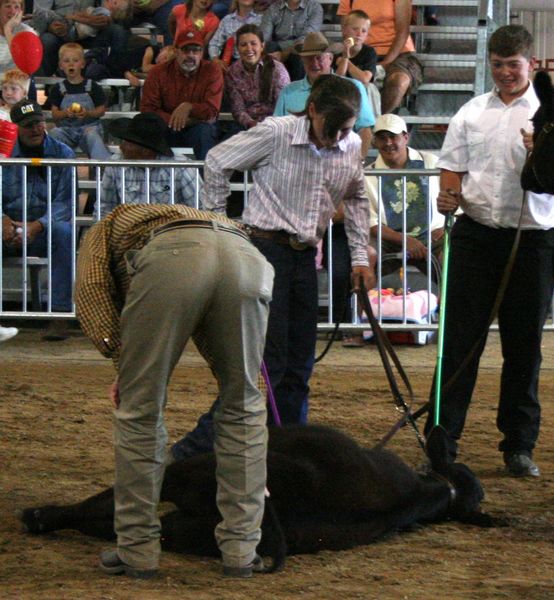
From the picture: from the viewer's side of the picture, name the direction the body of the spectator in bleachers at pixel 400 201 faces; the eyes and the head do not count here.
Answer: toward the camera

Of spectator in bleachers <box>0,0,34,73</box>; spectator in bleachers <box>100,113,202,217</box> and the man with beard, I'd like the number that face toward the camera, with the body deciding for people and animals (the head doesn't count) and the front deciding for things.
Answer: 3

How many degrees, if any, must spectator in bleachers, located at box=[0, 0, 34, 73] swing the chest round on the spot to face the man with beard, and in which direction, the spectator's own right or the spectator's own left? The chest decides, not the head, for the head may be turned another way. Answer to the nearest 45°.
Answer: approximately 45° to the spectator's own left

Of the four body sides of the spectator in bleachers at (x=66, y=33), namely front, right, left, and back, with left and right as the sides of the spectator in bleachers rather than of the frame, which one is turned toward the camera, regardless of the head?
front

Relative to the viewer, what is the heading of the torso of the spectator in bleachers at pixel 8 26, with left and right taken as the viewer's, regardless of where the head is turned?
facing the viewer

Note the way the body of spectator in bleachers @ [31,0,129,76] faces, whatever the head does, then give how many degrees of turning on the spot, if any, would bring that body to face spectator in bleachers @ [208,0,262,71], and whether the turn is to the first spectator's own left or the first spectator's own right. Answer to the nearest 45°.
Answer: approximately 45° to the first spectator's own left

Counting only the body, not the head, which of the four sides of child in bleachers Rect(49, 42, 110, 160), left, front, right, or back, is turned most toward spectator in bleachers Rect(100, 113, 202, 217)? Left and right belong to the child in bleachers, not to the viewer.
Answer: front

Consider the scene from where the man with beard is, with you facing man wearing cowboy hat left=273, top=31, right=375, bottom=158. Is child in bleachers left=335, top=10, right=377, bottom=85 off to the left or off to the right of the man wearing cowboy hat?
left

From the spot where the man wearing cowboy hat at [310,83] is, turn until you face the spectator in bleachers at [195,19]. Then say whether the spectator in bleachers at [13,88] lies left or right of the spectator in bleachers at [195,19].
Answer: left

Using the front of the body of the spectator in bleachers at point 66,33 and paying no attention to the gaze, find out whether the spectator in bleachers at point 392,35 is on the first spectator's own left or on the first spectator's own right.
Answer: on the first spectator's own left

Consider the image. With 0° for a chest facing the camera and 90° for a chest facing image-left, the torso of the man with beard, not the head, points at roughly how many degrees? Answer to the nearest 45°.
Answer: approximately 0°

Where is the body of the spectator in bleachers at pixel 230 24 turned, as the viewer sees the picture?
toward the camera

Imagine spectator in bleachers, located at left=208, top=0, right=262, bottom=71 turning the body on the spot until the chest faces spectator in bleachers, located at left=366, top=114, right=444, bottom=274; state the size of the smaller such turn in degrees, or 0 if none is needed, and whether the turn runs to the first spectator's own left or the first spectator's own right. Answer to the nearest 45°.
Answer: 0° — they already face them

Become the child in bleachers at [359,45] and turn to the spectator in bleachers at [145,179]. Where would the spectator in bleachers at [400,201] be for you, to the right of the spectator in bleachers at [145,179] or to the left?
left

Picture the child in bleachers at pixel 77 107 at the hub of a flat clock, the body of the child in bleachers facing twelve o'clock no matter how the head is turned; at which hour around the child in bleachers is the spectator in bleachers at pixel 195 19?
The spectator in bleachers is roughly at 8 o'clock from the child in bleachers.

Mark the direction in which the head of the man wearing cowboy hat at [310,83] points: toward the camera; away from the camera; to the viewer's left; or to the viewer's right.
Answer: toward the camera

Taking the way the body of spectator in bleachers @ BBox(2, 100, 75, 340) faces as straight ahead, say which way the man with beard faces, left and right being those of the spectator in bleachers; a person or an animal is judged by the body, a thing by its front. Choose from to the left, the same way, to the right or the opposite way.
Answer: the same way
